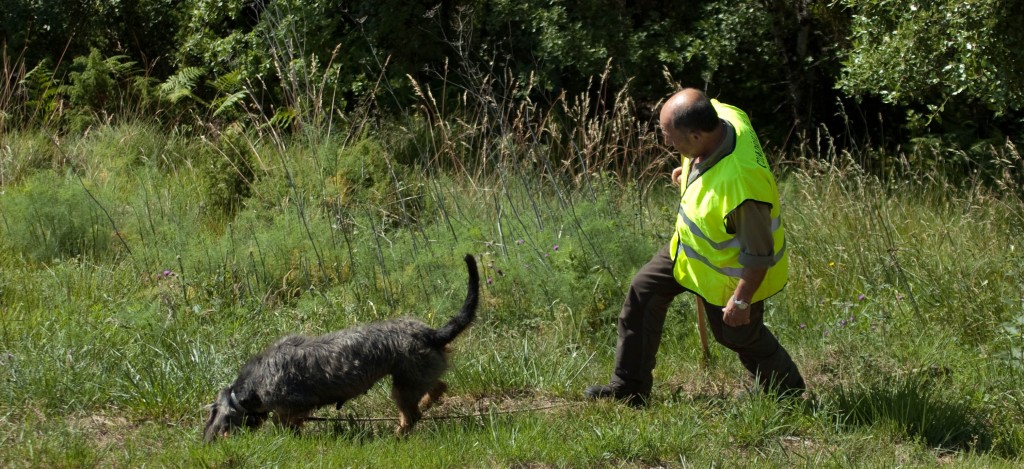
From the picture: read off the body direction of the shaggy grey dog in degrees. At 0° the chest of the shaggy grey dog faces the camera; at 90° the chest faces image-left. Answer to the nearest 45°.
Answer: approximately 90°

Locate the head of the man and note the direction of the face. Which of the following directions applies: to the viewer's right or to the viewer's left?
to the viewer's left

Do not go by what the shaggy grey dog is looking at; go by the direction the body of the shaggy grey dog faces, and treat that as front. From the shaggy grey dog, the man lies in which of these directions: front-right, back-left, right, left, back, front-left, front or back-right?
back
